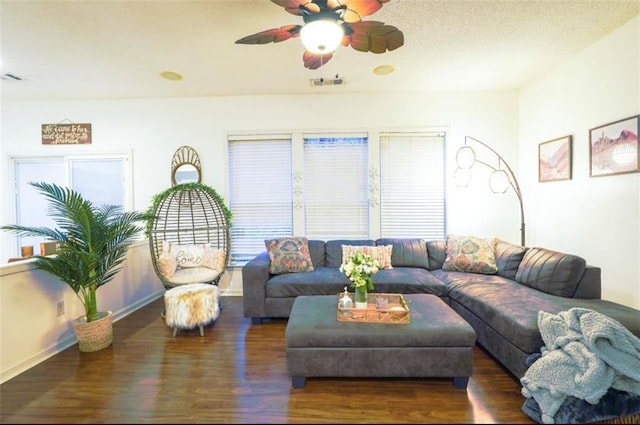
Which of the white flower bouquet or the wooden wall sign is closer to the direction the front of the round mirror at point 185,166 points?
the white flower bouquet

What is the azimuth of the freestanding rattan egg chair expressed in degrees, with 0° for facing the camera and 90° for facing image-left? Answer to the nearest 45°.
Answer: approximately 0°

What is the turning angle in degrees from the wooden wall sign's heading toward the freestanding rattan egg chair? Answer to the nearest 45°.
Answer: approximately 45° to its left

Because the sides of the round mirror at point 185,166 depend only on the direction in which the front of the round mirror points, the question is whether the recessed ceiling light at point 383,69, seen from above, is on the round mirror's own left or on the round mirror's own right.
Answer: on the round mirror's own left

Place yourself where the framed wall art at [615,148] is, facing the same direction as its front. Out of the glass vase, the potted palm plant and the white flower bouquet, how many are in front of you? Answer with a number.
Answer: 3

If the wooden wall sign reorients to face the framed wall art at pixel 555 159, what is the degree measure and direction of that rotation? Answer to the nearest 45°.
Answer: approximately 45° to its left

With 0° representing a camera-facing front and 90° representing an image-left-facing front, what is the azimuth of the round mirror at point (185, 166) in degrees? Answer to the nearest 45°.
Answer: approximately 0°

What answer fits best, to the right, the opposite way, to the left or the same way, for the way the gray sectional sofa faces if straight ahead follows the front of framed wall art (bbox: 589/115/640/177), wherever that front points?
to the left

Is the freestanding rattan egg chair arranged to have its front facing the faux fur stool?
yes

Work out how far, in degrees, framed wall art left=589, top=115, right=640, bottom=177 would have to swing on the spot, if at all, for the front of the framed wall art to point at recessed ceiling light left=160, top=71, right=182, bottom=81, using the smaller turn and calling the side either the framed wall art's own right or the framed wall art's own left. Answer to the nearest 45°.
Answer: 0° — it already faces it
